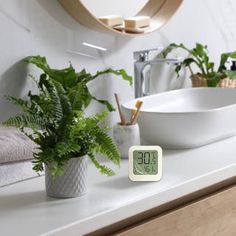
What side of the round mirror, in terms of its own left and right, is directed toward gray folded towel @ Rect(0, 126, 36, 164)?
right

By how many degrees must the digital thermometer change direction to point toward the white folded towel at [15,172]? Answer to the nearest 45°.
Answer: approximately 90° to its right

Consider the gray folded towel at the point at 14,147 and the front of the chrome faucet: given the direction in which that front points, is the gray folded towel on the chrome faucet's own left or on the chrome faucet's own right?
on the chrome faucet's own right

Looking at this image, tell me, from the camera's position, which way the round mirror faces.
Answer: facing the viewer and to the right of the viewer

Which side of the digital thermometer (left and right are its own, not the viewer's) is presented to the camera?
front

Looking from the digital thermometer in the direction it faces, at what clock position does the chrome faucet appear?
The chrome faucet is roughly at 6 o'clock from the digital thermometer.
